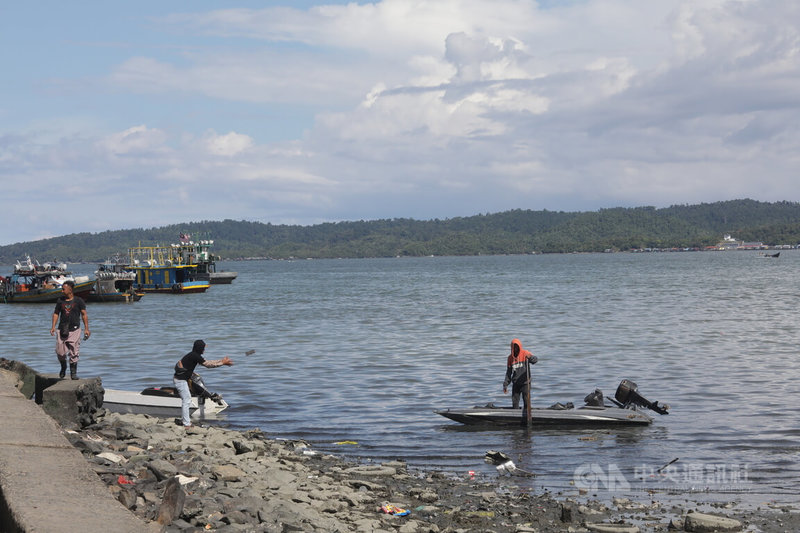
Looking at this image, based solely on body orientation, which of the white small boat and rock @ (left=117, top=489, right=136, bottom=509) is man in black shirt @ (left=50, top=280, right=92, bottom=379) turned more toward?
the rock

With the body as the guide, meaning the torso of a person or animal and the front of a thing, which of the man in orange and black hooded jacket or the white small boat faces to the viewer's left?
the white small boat

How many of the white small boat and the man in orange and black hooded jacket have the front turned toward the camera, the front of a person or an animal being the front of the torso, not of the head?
1

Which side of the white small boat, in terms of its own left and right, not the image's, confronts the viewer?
left

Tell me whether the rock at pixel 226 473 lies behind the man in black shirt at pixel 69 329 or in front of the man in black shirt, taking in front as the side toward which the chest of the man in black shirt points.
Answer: in front

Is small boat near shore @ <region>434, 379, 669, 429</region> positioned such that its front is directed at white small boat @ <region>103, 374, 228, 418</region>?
yes

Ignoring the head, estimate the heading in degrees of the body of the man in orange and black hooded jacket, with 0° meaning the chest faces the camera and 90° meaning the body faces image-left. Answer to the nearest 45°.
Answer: approximately 0°

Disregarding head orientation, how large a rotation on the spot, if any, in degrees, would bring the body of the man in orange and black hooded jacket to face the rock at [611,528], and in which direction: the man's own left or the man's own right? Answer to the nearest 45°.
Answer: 0° — they already face it

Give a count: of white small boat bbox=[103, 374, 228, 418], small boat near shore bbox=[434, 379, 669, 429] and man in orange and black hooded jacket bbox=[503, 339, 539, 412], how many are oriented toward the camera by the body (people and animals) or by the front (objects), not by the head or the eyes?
1
